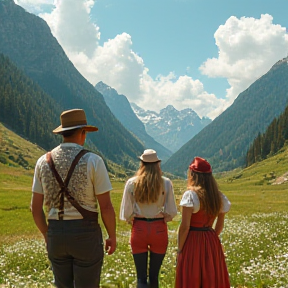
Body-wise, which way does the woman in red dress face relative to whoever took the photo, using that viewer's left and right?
facing away from the viewer and to the left of the viewer

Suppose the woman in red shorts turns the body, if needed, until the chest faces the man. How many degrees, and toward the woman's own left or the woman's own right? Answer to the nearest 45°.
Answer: approximately 135° to the woman's own left

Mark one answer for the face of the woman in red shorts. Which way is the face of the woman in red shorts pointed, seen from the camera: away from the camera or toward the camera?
away from the camera

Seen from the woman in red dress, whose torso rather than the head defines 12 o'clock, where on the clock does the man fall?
The man is roughly at 9 o'clock from the woman in red dress.

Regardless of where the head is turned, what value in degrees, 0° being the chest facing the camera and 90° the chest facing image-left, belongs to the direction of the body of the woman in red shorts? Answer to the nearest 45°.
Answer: approximately 180°

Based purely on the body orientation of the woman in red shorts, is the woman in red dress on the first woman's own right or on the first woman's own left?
on the first woman's own right
